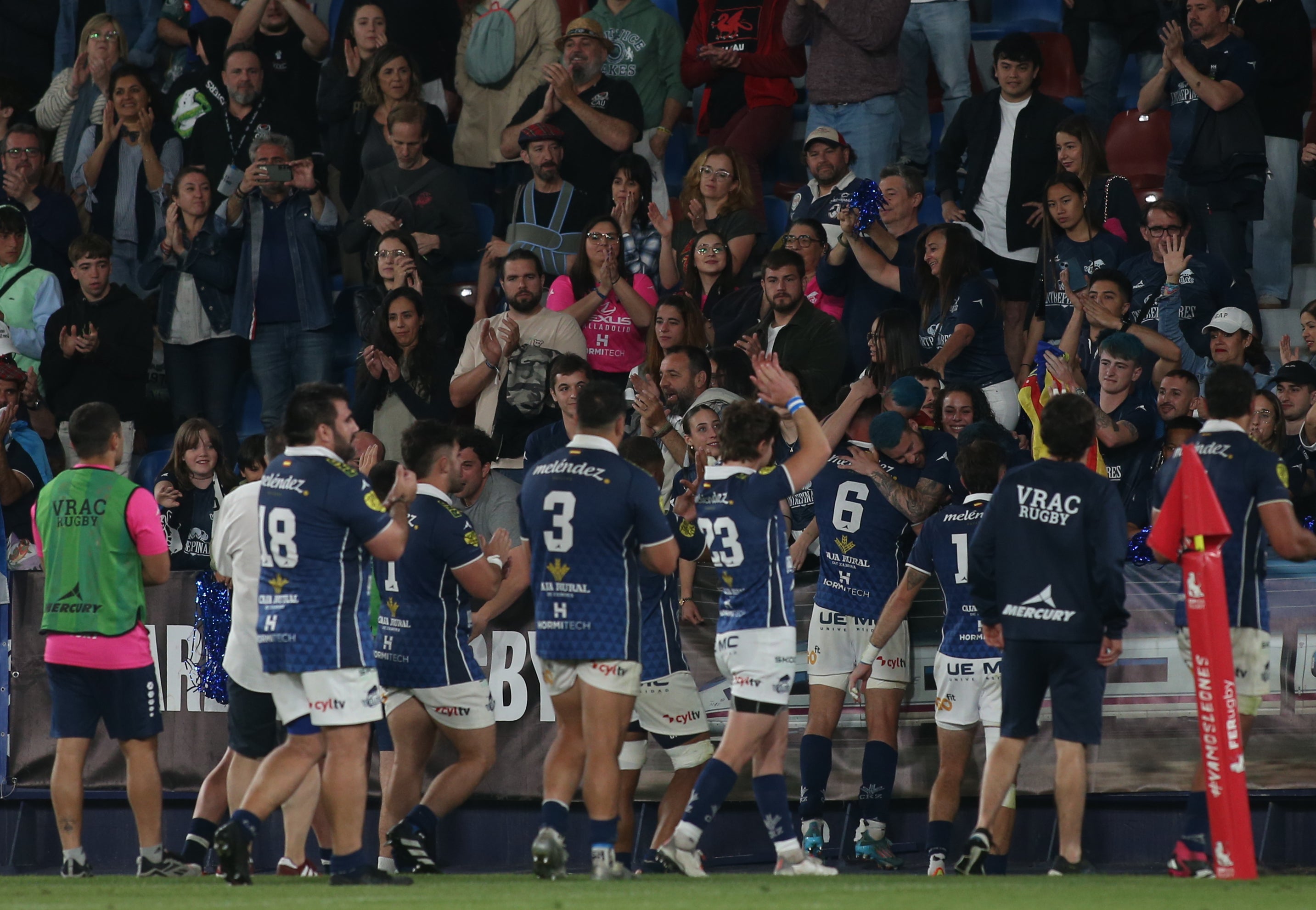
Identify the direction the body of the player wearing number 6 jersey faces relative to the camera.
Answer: away from the camera

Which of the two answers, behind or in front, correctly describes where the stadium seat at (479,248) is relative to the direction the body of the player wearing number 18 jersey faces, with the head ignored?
in front

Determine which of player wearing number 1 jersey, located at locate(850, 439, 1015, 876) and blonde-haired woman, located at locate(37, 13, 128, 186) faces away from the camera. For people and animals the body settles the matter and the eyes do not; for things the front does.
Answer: the player wearing number 1 jersey

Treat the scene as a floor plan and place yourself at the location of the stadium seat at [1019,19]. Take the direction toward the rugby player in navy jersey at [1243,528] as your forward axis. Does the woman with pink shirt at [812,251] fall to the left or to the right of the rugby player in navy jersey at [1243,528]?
right

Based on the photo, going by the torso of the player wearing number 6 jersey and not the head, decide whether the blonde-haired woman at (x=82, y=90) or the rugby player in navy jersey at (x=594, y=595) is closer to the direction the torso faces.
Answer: the blonde-haired woman

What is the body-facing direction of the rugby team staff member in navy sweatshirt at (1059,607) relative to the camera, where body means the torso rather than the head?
away from the camera

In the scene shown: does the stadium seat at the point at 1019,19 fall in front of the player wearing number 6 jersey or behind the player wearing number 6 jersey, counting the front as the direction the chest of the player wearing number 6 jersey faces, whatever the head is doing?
in front

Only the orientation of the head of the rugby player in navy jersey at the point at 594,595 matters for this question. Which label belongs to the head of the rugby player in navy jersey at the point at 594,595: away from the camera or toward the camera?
away from the camera

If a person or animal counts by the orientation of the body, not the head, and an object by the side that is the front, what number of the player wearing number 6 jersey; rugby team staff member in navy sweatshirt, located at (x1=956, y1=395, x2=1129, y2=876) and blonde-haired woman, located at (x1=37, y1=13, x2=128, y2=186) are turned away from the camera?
2

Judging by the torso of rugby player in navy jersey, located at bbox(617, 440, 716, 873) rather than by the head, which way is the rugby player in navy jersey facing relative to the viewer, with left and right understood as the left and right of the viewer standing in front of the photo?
facing away from the viewer and to the right of the viewer

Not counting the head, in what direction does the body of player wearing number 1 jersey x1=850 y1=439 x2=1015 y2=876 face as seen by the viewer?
away from the camera

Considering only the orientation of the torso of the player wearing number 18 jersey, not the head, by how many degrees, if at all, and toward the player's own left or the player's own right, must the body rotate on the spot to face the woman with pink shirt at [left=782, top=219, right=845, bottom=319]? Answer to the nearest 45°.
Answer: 0° — they already face them

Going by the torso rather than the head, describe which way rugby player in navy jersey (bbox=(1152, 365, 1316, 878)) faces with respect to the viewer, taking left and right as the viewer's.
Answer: facing away from the viewer and to the right of the viewer

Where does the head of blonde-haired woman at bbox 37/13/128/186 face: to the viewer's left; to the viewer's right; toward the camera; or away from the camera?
toward the camera

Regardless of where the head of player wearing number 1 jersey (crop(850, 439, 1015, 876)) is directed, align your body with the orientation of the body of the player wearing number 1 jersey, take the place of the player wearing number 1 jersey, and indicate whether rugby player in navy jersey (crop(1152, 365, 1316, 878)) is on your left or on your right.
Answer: on your right

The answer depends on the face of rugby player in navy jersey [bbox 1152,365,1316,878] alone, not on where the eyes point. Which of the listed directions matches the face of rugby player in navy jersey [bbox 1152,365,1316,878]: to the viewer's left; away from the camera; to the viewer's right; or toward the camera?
away from the camera

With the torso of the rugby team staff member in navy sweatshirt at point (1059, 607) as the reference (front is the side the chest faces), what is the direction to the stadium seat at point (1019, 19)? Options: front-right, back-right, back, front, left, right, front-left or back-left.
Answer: front
